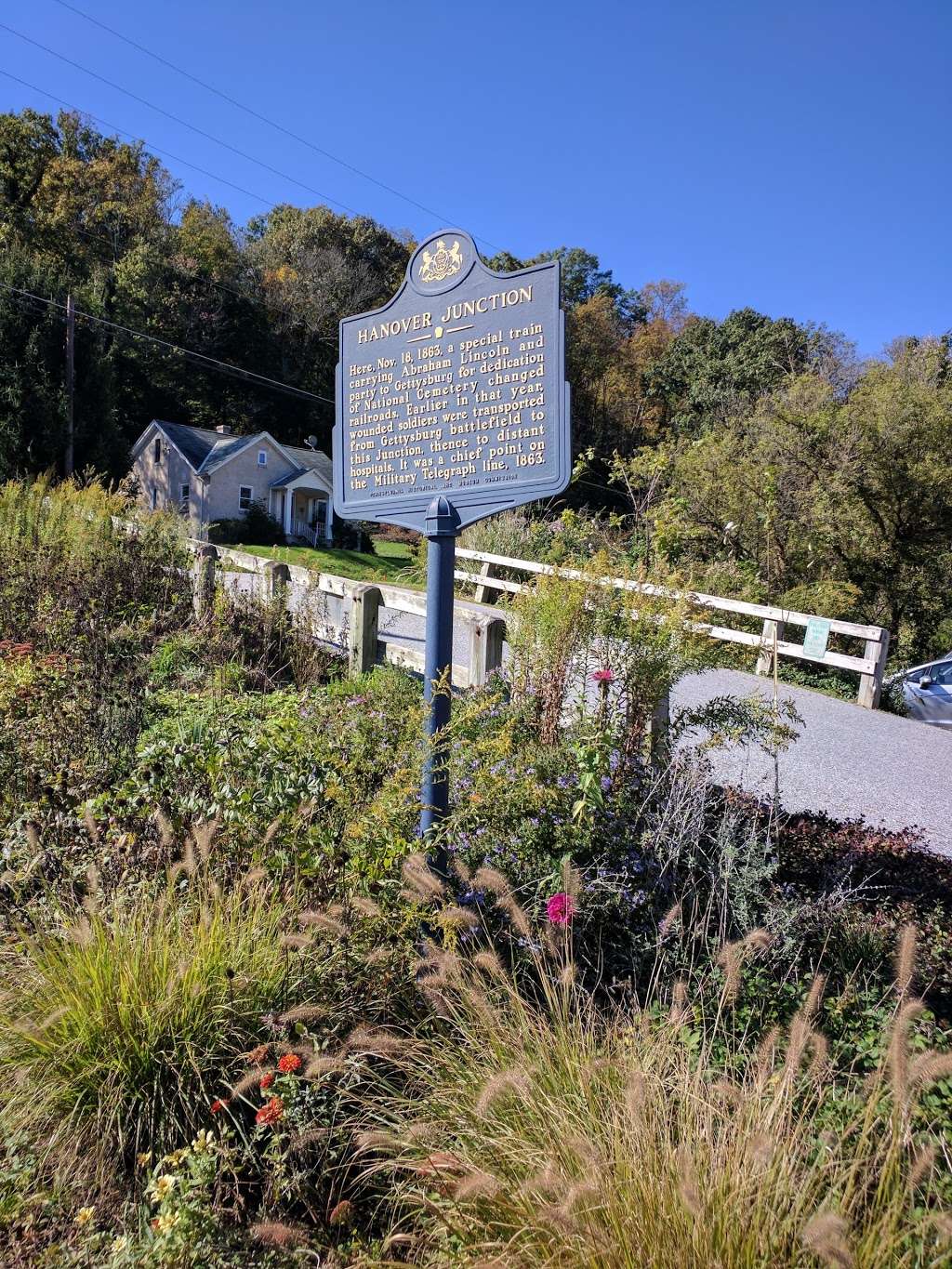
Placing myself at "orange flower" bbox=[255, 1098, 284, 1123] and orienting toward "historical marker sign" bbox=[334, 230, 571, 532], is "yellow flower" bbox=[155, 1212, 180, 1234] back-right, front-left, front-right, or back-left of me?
back-left

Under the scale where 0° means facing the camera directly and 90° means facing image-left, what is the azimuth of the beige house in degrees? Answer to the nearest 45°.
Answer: approximately 315°

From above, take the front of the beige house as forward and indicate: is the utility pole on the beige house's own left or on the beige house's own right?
on the beige house's own right

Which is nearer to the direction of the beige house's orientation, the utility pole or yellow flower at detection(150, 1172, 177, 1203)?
the yellow flower

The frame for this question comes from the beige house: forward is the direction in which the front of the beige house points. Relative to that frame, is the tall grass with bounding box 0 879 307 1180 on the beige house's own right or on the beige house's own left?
on the beige house's own right

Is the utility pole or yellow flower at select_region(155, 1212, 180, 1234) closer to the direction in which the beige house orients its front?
the yellow flower

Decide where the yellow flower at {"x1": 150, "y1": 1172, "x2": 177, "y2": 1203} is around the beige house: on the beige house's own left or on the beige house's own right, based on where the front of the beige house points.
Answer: on the beige house's own right

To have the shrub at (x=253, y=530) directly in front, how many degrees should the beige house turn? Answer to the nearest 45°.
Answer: approximately 45° to its right

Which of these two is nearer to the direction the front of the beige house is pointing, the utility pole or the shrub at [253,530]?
the shrub

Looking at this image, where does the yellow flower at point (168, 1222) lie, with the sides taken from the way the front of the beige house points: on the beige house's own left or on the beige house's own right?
on the beige house's own right

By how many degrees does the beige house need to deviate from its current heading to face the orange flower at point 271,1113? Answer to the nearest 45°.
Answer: approximately 45° to its right

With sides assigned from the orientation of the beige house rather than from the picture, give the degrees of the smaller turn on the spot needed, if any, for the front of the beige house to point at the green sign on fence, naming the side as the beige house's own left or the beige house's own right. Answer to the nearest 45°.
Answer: approximately 45° to the beige house's own right

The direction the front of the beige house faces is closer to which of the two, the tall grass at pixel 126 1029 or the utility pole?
the tall grass

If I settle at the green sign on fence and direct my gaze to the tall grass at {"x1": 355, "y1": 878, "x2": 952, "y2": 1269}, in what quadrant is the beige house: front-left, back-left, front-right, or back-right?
back-right
